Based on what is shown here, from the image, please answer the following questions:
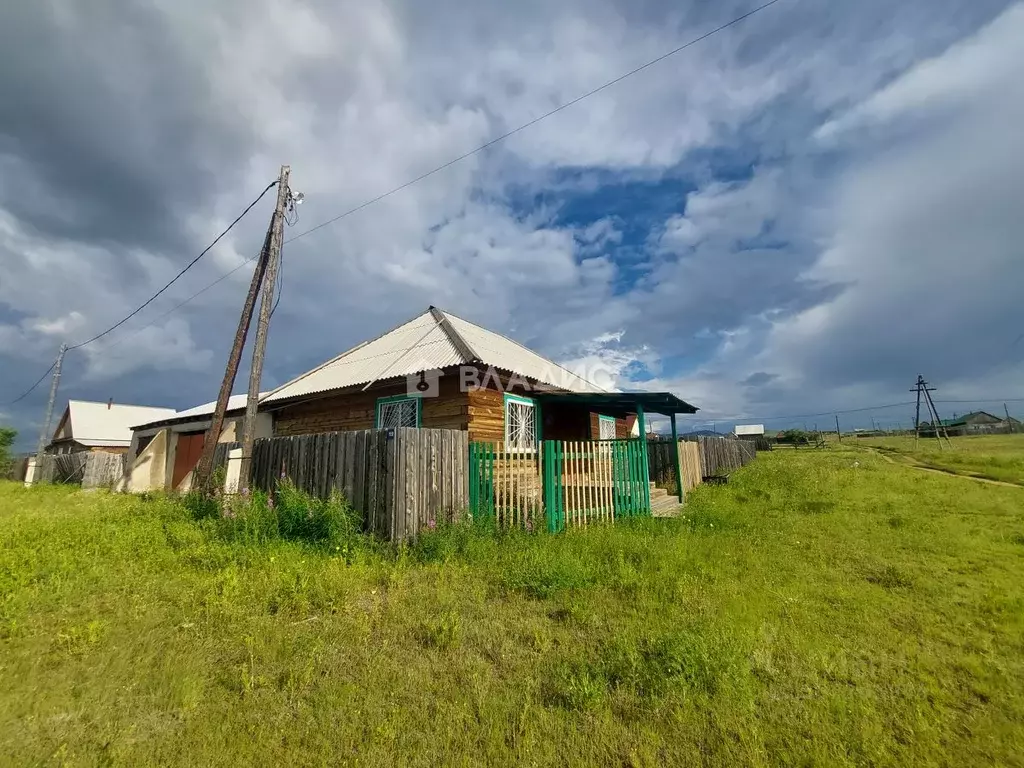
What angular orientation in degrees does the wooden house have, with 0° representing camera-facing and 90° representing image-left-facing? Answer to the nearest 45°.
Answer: approximately 315°

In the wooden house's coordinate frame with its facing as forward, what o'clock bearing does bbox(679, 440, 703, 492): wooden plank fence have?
The wooden plank fence is roughly at 10 o'clock from the wooden house.

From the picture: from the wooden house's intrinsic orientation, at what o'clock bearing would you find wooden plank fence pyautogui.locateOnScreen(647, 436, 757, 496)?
The wooden plank fence is roughly at 10 o'clock from the wooden house.

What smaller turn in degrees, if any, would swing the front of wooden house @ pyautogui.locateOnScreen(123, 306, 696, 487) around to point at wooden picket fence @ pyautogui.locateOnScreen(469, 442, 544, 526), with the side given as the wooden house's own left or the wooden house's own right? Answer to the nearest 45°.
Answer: approximately 45° to the wooden house's own right

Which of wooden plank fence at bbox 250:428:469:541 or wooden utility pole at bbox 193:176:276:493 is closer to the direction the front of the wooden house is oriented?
the wooden plank fence

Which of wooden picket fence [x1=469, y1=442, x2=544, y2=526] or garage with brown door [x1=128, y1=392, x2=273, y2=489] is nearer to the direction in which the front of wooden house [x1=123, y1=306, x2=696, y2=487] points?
the wooden picket fence

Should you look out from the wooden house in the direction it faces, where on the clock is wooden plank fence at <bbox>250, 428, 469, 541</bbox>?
The wooden plank fence is roughly at 2 o'clock from the wooden house.

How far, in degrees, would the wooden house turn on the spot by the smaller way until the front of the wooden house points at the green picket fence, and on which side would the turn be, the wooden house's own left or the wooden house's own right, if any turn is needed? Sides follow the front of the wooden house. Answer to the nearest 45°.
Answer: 0° — it already faces it

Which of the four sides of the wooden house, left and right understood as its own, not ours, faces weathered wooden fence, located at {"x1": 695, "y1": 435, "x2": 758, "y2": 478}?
left

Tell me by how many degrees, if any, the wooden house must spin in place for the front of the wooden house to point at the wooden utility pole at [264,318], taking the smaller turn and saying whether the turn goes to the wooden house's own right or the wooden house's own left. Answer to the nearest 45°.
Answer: approximately 90° to the wooden house's own right
